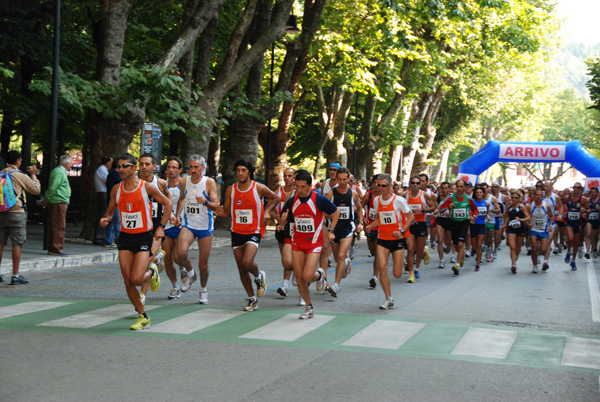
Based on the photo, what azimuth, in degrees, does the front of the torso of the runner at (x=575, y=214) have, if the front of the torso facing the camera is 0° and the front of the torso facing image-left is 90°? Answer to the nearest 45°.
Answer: approximately 0°

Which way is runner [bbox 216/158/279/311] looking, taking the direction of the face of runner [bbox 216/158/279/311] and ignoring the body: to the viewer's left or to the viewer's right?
to the viewer's left

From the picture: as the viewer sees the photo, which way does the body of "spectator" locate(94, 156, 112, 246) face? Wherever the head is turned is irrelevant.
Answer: to the viewer's right

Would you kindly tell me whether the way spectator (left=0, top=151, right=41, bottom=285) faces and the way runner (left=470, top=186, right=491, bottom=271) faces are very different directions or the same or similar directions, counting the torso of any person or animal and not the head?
very different directions

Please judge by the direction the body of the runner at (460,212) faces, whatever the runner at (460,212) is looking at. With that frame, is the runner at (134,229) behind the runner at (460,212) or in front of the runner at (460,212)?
in front

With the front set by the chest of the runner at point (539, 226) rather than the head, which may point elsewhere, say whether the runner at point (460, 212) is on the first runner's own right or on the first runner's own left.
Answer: on the first runner's own right

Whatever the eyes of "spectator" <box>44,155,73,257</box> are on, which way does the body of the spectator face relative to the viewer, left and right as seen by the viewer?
facing to the right of the viewer

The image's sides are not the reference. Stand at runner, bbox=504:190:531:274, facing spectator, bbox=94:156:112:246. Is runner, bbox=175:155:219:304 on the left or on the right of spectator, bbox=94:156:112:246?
left

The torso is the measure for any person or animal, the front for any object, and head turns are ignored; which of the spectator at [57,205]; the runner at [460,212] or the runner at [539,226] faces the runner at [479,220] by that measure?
the spectator

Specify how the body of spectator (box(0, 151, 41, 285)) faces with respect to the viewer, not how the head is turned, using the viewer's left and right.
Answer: facing away from the viewer and to the right of the viewer

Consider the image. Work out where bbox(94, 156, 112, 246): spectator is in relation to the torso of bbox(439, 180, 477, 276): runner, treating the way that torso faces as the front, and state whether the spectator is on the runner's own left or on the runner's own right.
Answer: on the runner's own right

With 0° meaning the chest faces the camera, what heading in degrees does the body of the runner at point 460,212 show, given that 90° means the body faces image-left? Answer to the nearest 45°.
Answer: approximately 0°
